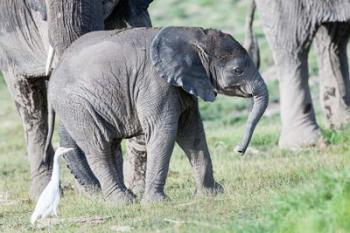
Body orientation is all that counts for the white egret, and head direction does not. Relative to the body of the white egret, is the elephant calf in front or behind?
in front

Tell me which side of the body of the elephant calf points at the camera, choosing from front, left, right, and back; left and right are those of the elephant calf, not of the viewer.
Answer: right

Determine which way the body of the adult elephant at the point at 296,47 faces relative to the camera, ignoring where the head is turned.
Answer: to the viewer's right

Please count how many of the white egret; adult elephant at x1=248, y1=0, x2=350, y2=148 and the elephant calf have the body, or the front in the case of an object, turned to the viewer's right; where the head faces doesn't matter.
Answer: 3

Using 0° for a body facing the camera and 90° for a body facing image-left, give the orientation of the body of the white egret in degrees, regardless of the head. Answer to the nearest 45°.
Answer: approximately 270°

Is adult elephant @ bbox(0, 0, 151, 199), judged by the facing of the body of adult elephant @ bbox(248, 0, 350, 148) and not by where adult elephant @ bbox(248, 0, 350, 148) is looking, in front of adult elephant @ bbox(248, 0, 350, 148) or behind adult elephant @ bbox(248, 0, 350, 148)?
behind

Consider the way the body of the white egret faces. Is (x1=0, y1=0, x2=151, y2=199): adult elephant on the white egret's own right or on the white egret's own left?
on the white egret's own left
